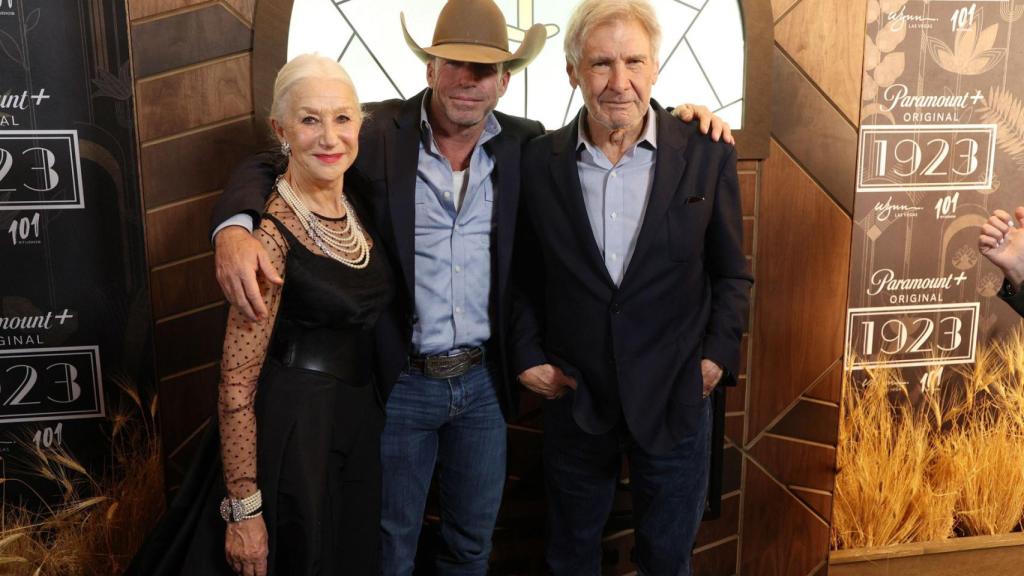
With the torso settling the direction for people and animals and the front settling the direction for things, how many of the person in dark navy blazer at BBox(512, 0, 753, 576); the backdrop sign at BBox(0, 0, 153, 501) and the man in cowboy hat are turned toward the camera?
3

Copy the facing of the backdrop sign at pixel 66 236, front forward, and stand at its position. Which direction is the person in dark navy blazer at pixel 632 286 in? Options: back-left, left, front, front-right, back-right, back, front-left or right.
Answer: front-left

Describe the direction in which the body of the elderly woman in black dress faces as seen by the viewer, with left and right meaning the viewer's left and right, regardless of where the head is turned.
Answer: facing the viewer and to the right of the viewer

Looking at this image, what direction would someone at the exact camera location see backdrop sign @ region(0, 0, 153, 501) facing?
facing the viewer

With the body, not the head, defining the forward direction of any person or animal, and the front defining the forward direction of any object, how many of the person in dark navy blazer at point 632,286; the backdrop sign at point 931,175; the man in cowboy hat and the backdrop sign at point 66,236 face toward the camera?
4

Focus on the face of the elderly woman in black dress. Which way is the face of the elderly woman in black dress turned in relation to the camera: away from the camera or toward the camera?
toward the camera

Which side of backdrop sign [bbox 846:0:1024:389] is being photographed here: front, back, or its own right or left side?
front

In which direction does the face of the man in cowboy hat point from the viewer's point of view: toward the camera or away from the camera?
toward the camera

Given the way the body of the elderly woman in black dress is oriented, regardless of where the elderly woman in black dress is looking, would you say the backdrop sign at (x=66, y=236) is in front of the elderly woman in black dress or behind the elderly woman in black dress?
behind

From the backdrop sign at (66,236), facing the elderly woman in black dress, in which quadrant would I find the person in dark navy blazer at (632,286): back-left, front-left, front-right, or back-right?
front-left

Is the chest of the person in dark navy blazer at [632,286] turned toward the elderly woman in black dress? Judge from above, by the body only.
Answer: no

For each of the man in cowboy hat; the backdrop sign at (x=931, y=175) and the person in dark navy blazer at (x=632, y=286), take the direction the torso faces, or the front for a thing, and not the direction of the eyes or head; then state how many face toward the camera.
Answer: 3

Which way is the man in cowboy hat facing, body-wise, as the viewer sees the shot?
toward the camera

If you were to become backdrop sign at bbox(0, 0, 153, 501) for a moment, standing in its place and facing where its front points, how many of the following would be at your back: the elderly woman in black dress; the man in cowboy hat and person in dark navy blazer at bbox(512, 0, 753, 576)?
0

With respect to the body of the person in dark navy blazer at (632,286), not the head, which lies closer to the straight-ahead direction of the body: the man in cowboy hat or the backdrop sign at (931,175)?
the man in cowboy hat
